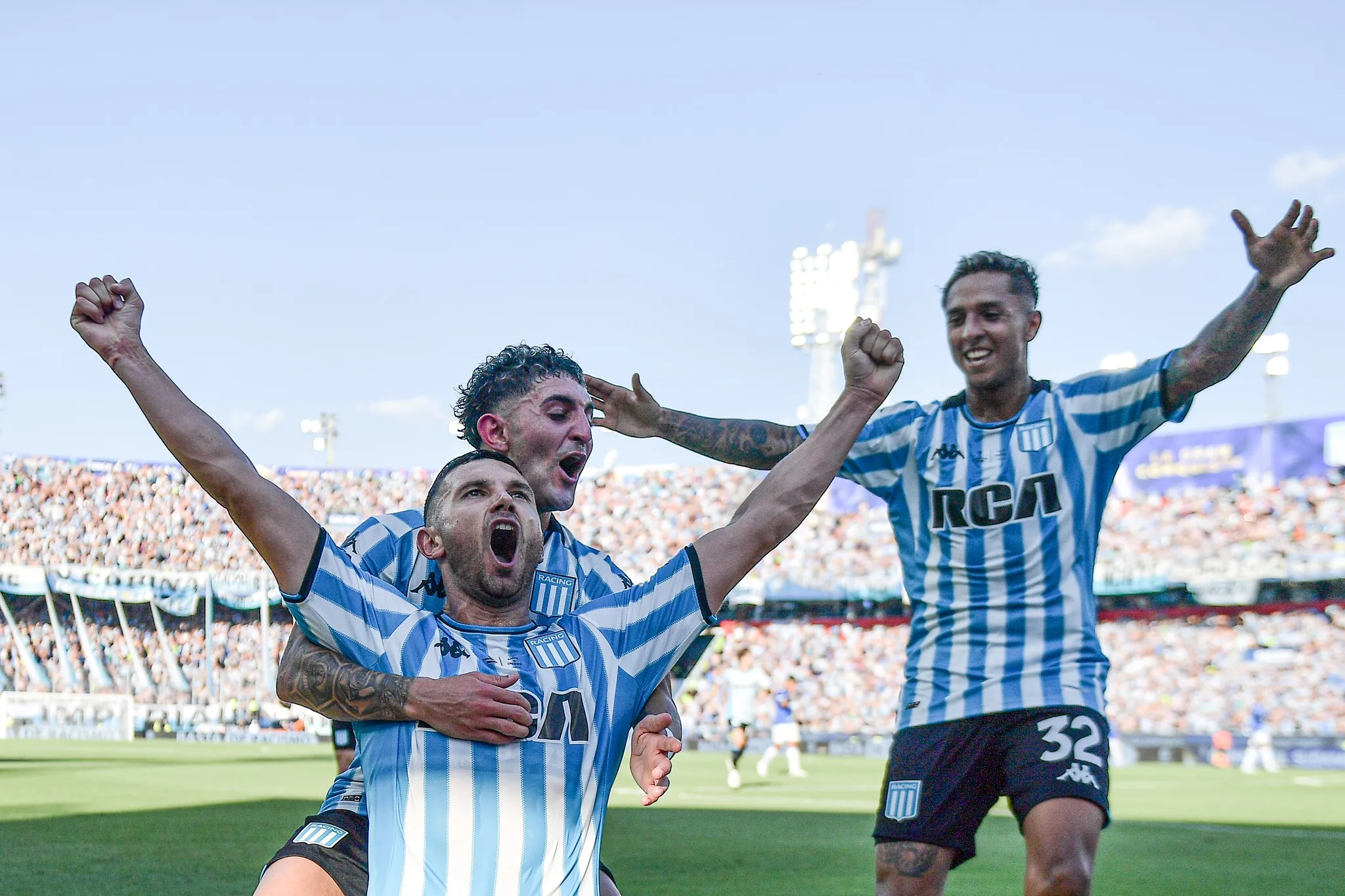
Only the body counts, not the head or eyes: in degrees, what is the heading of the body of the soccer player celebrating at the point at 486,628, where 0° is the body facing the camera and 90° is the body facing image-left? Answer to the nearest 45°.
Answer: approximately 0°

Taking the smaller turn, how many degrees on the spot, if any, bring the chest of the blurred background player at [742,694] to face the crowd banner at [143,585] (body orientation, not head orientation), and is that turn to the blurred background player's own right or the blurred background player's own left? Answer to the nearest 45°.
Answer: approximately 135° to the blurred background player's own right

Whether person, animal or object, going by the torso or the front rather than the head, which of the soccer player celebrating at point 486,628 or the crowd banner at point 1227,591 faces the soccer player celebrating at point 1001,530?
the crowd banner

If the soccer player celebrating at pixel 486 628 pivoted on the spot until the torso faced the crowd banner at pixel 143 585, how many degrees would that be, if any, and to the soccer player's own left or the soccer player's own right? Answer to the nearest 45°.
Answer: approximately 180°

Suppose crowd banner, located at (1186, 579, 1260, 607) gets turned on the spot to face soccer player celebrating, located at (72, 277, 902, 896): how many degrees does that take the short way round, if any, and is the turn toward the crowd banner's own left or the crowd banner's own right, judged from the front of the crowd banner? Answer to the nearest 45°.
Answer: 0° — it already faces them

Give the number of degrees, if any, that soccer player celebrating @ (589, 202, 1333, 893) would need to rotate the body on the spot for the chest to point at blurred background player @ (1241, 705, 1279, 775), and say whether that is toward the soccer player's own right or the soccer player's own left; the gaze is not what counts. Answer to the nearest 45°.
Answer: approximately 180°

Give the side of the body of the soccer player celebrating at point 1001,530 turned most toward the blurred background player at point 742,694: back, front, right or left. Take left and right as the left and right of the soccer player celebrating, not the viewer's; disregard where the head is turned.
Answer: back

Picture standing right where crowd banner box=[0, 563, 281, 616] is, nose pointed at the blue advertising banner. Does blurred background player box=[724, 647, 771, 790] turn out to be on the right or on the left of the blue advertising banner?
right

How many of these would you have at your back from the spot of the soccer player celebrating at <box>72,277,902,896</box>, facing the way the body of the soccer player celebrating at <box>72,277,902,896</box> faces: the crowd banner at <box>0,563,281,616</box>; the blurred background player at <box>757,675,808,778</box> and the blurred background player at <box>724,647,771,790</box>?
3

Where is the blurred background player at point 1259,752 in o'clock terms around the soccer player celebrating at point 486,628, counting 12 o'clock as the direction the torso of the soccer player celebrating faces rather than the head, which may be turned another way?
The blurred background player is roughly at 7 o'clock from the soccer player celebrating.

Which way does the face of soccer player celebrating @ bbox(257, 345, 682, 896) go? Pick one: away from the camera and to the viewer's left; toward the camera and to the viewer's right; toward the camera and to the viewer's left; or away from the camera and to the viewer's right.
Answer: toward the camera and to the viewer's right

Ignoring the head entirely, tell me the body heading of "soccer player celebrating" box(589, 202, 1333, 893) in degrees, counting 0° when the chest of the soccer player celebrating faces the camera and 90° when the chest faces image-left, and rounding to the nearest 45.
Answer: approximately 0°
